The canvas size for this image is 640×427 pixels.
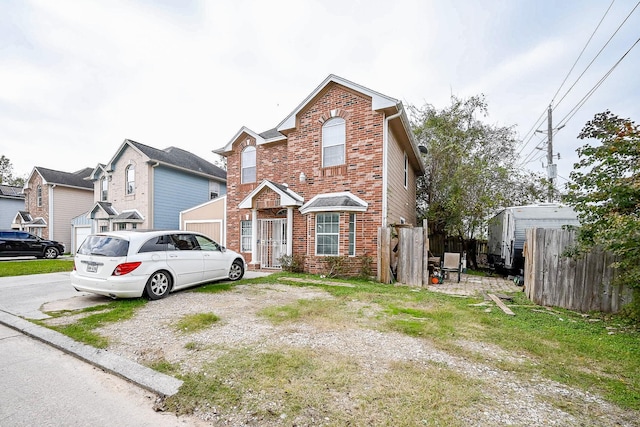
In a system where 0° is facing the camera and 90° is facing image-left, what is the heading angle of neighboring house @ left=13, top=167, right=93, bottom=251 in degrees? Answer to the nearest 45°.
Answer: approximately 45°

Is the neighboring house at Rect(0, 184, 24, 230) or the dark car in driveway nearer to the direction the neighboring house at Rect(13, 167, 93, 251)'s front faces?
the dark car in driveway

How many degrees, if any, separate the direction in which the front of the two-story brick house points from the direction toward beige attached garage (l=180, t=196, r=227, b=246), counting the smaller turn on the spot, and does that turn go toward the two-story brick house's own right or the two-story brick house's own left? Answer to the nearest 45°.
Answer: approximately 90° to the two-story brick house's own right

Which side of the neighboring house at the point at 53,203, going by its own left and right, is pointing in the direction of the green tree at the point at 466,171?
left

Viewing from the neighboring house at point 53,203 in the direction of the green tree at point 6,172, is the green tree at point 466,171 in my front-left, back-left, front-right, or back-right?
back-right

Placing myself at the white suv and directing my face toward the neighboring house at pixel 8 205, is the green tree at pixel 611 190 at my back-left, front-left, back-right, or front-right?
back-right

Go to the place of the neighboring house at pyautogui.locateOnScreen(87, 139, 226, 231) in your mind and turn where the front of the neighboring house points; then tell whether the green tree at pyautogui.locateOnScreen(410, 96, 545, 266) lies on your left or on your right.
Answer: on your left
